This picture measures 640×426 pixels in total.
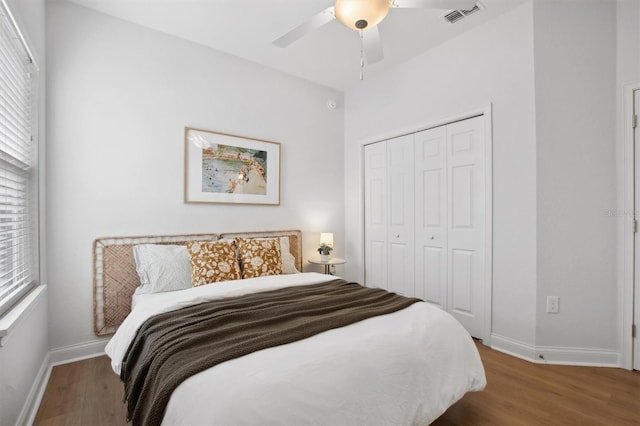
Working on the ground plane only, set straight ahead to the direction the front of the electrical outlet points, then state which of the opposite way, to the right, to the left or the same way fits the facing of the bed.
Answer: to the left

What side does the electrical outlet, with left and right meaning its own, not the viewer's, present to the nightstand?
right

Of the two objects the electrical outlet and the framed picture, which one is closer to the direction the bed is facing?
the electrical outlet

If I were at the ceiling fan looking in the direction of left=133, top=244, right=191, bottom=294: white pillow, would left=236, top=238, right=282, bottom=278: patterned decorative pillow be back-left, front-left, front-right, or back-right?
front-right

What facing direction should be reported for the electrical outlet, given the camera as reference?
facing the viewer

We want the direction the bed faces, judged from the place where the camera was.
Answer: facing the viewer and to the right of the viewer

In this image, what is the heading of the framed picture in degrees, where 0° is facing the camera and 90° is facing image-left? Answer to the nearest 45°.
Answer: approximately 315°

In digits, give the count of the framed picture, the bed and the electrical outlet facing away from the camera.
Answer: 0

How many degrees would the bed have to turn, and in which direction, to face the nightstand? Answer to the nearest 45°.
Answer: approximately 135° to its left

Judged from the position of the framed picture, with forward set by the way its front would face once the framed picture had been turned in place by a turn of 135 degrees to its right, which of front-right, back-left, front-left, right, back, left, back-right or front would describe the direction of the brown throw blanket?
left

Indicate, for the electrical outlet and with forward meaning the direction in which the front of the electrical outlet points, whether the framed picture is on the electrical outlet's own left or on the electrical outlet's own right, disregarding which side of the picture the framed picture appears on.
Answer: on the electrical outlet's own right

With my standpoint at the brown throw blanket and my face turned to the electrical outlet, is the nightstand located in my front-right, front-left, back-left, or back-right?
front-left

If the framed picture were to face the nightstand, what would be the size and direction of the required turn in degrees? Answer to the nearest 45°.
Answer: approximately 45° to its left

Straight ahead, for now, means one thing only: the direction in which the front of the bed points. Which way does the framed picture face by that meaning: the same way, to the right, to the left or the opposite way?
the same way

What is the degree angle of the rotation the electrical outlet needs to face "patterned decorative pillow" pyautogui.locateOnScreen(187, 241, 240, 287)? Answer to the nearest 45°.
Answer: approximately 45° to its right
